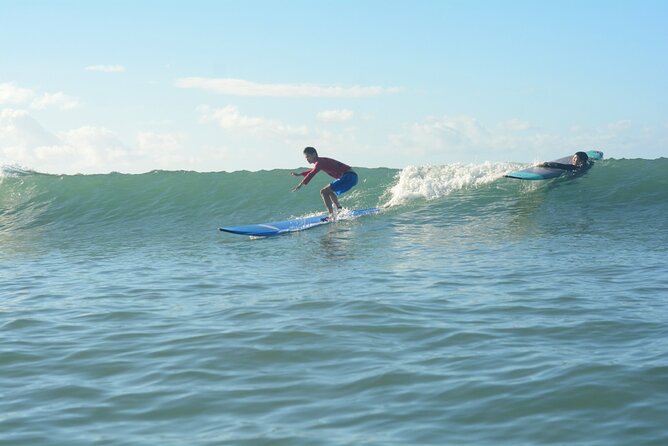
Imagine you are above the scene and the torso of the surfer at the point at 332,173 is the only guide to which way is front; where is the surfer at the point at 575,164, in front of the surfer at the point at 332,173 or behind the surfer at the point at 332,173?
behind

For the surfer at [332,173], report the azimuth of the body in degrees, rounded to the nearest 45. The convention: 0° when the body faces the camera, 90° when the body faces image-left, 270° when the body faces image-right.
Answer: approximately 90°
